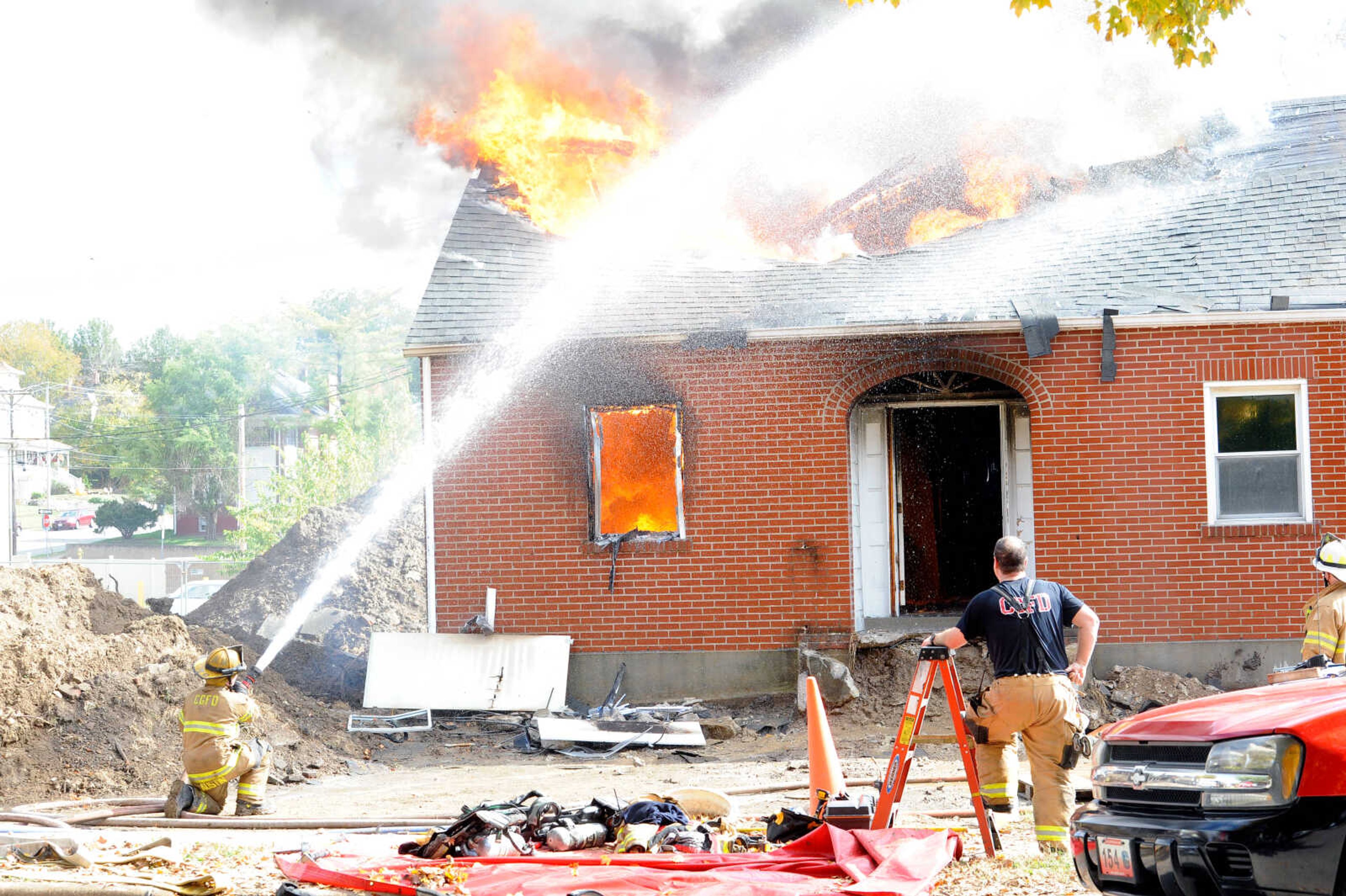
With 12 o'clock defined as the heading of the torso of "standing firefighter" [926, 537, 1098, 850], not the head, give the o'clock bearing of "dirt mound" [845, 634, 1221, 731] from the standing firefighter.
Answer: The dirt mound is roughly at 12 o'clock from the standing firefighter.

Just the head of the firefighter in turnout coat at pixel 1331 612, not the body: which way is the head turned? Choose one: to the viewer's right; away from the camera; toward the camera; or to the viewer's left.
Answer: to the viewer's left

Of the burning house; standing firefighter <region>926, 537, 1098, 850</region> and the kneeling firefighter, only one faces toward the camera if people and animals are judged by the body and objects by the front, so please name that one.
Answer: the burning house

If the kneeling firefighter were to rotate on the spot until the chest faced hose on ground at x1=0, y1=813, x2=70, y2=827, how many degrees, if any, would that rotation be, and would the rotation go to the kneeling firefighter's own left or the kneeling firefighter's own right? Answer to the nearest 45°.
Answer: approximately 135° to the kneeling firefighter's own left

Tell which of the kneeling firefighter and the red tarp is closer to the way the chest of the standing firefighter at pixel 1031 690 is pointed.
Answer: the kneeling firefighter

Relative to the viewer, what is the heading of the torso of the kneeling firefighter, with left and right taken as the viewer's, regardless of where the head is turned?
facing away from the viewer and to the right of the viewer

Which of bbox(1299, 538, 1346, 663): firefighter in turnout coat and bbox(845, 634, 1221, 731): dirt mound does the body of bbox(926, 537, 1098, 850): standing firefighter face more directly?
the dirt mound

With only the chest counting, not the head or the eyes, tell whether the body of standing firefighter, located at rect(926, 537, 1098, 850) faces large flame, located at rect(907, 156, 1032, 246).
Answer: yes

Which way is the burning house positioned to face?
toward the camera

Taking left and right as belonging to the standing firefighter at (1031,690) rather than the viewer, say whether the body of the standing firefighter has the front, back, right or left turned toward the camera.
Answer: back

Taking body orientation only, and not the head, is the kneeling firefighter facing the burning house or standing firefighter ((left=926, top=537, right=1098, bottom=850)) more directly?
the burning house

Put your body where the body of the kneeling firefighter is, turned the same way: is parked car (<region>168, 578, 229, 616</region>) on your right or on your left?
on your left

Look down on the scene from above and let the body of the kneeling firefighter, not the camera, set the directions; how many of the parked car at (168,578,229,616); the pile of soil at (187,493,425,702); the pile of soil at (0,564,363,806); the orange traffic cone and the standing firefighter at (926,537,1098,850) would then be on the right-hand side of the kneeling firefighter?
2

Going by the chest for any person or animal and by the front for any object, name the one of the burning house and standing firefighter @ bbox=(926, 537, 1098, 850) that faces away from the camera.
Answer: the standing firefighter
